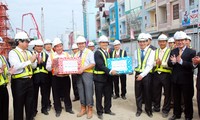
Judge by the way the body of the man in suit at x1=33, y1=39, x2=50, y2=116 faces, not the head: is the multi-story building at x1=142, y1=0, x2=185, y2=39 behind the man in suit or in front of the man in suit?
behind

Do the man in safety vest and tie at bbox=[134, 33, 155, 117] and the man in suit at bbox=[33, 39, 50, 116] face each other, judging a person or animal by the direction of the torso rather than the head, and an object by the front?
no

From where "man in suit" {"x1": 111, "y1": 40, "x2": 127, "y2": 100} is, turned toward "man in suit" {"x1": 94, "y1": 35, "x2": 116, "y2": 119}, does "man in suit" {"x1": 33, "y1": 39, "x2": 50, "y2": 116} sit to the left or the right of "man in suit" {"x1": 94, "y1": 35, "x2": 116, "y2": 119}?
right

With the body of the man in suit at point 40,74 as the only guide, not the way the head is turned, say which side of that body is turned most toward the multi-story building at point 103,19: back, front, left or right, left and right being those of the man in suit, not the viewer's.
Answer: back

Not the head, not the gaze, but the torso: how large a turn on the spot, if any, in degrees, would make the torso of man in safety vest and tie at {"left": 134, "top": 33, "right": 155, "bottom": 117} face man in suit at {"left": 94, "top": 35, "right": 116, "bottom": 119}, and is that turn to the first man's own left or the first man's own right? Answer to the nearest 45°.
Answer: approximately 90° to the first man's own right

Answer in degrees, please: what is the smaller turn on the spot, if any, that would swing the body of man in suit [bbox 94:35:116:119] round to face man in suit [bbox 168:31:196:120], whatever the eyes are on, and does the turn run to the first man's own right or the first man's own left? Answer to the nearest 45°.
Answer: approximately 45° to the first man's own left

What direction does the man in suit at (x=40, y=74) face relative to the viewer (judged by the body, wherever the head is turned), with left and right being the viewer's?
facing the viewer

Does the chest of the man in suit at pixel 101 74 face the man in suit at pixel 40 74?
no

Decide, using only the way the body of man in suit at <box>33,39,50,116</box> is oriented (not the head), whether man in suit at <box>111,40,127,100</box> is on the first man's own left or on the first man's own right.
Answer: on the first man's own left

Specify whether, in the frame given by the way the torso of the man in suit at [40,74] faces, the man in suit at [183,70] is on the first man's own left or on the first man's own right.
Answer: on the first man's own left

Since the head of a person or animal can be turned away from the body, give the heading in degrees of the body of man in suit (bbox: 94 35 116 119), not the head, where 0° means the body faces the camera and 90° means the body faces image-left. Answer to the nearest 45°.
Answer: approximately 315°

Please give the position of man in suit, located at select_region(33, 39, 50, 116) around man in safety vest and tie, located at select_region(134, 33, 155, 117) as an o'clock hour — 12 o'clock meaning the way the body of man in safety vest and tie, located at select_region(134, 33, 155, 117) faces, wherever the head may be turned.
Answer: man in suit, located at select_region(33, 39, 50, 116) is roughly at 3 o'clock from man in safety vest and tie, located at select_region(134, 33, 155, 117).

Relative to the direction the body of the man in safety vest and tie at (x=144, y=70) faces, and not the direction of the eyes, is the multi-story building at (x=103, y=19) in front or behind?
behind

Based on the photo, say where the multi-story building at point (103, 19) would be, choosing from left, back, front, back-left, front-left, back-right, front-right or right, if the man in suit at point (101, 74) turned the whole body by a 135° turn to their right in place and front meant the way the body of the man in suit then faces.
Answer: right

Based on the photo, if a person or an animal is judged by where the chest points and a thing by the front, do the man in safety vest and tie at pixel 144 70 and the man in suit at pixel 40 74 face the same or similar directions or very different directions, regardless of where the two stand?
same or similar directions

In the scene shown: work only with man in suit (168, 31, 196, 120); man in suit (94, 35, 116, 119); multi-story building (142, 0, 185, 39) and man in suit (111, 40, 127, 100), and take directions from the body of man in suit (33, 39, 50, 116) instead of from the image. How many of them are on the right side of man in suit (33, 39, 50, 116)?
0

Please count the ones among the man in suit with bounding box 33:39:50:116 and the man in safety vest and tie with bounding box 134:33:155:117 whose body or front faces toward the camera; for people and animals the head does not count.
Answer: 2

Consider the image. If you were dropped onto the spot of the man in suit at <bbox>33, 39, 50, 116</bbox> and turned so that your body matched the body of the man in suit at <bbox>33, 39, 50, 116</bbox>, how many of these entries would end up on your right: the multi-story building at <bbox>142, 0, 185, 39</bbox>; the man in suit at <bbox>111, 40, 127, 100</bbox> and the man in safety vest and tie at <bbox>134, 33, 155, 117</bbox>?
0
